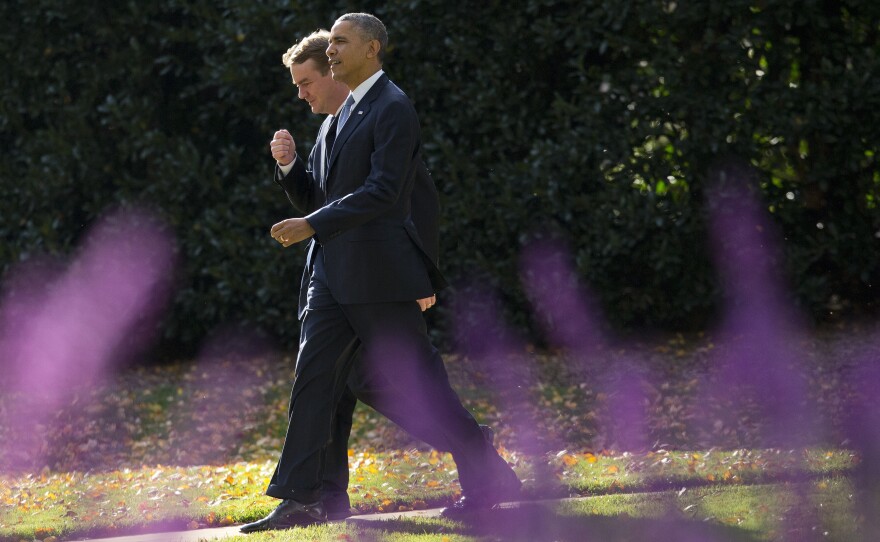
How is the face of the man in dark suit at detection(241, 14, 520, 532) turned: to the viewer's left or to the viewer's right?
to the viewer's left

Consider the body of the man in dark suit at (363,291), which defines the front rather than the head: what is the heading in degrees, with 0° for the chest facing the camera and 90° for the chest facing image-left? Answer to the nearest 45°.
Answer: approximately 90°
